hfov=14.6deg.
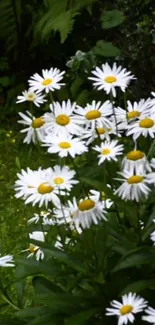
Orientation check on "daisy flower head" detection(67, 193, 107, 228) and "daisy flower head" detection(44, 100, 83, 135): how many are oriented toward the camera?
2

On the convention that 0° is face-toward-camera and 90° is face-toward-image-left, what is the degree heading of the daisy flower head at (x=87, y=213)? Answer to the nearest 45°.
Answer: approximately 0°
